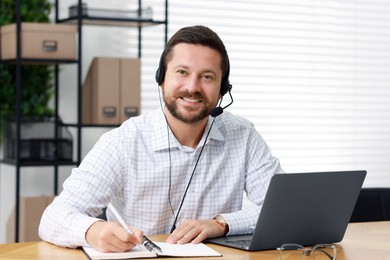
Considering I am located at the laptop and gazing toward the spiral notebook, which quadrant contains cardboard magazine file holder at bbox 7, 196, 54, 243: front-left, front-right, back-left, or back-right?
front-right

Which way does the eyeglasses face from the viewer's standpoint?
toward the camera

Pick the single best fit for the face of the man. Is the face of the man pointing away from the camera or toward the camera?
toward the camera

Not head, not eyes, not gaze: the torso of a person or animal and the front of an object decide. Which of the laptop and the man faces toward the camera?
the man

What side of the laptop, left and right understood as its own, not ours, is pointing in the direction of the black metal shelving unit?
front

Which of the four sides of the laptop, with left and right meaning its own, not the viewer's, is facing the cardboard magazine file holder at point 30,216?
front

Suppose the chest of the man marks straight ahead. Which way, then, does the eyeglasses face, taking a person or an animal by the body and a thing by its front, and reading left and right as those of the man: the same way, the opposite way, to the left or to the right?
the same way

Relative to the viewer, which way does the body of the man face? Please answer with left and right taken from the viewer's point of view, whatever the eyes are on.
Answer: facing the viewer

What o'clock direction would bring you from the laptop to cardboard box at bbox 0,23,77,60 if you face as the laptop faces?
The cardboard box is roughly at 12 o'clock from the laptop.

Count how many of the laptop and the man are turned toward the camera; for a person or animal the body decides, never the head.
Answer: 1

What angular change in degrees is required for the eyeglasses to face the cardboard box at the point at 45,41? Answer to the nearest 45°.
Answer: approximately 135° to its right

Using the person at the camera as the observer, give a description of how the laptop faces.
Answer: facing away from the viewer and to the left of the viewer
